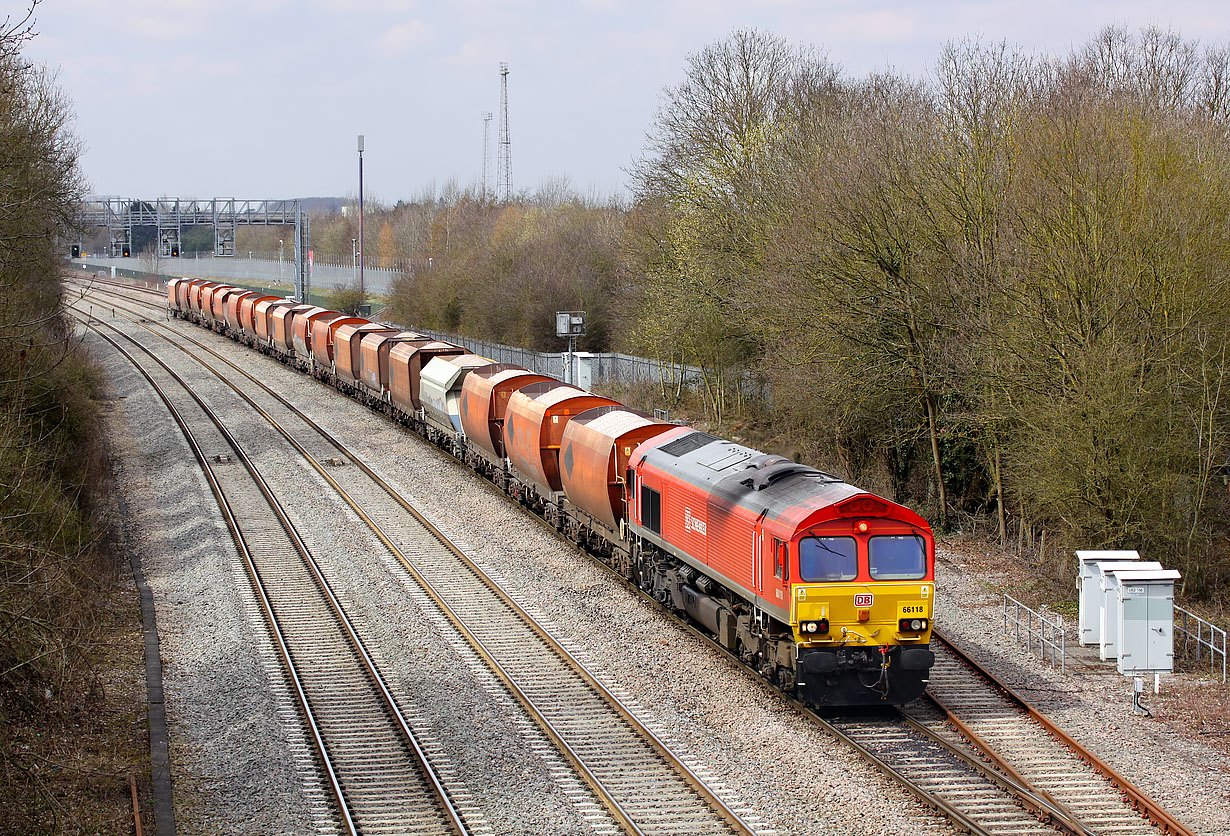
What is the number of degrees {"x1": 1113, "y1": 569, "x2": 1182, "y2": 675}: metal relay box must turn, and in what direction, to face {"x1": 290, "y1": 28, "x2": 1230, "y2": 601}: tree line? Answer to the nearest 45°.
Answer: approximately 180°

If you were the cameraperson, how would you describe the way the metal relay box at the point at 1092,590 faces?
facing the viewer

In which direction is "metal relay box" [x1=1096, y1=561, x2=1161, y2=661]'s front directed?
toward the camera

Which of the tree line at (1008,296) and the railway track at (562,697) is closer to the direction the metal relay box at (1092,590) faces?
the railway track

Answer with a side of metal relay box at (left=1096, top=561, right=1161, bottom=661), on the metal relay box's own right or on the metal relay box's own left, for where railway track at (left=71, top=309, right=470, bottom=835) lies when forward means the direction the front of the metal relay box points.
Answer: on the metal relay box's own right

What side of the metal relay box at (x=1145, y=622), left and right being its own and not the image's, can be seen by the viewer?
front

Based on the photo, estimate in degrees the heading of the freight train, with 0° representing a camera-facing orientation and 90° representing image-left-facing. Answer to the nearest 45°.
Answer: approximately 315°
